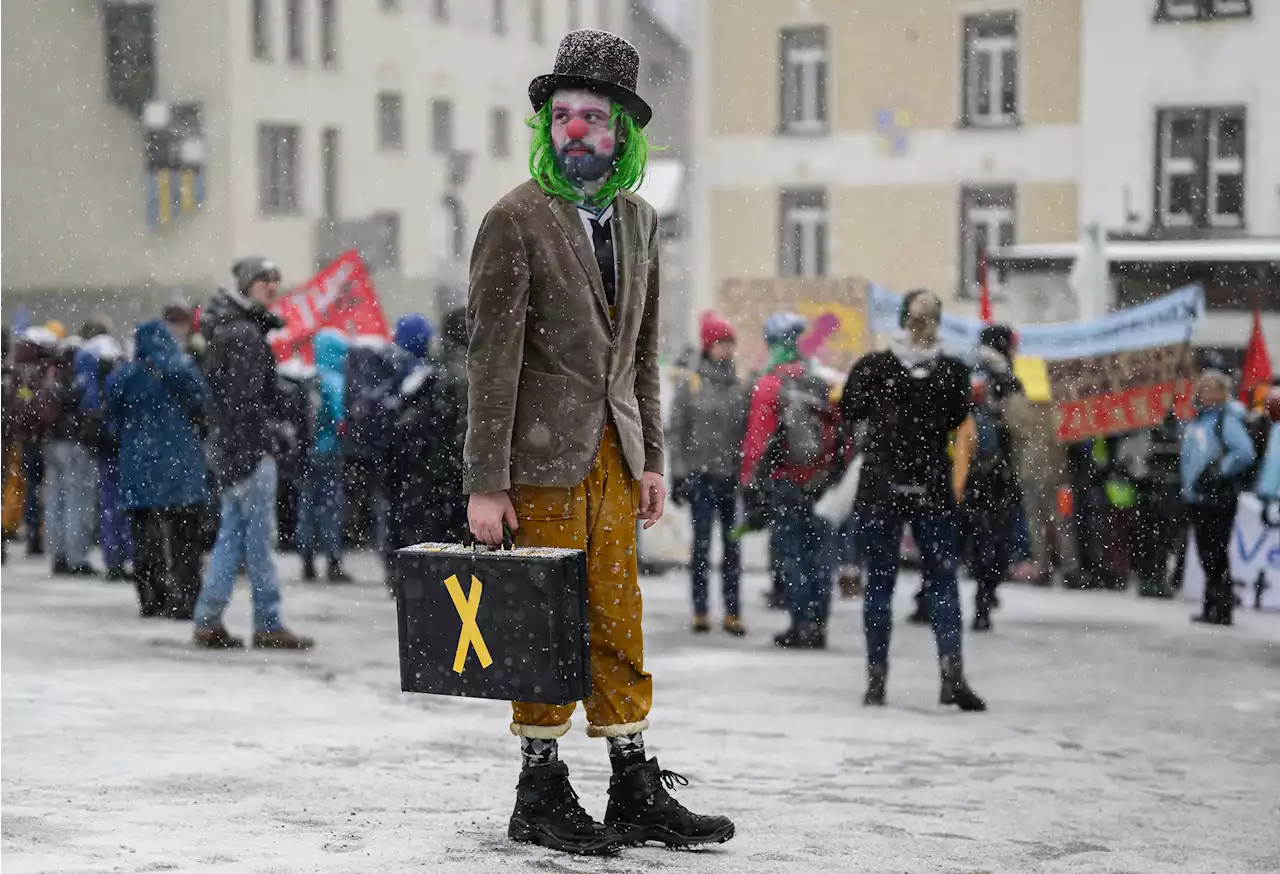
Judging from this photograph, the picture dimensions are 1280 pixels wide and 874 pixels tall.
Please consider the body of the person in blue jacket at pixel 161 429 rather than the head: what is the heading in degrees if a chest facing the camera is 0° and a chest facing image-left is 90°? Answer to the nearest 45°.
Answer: approximately 180°

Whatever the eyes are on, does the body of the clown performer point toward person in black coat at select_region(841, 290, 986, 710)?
no

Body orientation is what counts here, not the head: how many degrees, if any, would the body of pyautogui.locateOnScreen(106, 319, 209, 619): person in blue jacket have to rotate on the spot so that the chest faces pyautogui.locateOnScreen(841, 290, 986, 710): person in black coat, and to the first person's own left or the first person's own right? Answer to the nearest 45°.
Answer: approximately 135° to the first person's own right

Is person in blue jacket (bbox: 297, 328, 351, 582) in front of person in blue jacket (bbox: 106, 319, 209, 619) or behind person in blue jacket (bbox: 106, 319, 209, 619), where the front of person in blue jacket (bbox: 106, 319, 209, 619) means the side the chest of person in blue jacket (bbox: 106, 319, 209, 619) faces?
in front

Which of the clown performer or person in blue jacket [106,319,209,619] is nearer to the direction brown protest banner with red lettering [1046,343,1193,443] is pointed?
the clown performer

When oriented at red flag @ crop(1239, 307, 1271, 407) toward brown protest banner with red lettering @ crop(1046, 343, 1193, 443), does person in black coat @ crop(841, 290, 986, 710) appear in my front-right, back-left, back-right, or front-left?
front-left

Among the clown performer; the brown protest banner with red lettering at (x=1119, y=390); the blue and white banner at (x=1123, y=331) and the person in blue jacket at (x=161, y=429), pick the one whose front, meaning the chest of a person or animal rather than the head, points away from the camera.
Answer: the person in blue jacket

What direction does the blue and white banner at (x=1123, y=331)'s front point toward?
toward the camera

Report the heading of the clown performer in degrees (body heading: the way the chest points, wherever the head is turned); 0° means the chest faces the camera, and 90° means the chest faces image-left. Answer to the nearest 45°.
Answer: approximately 315°

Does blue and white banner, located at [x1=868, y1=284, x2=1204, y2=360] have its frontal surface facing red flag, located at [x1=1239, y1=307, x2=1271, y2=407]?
no

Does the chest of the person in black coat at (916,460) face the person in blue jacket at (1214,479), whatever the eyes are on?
no

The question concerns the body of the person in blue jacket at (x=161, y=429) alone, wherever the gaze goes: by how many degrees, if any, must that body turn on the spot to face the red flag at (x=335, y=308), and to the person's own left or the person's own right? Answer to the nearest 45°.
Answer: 0° — they already face it

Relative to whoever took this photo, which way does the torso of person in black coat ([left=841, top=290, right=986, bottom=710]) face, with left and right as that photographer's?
facing the viewer

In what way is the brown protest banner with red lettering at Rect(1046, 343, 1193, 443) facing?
toward the camera

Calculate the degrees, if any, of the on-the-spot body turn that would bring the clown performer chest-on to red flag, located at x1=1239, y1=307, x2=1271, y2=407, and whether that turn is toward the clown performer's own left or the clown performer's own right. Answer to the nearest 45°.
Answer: approximately 90° to the clown performer's own left
